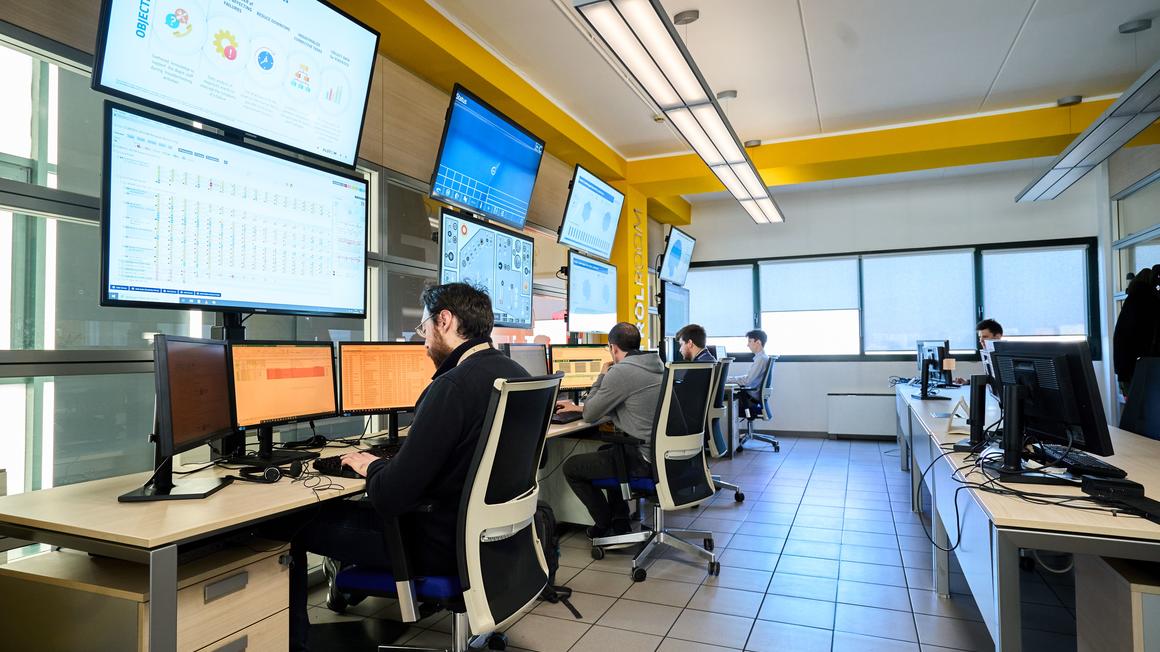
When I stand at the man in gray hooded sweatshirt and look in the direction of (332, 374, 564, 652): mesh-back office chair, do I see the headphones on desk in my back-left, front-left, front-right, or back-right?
front-right

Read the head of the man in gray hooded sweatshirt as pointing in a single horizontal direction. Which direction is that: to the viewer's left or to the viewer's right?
to the viewer's left

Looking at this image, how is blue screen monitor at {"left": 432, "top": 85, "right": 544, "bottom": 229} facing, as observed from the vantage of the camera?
facing the viewer and to the right of the viewer

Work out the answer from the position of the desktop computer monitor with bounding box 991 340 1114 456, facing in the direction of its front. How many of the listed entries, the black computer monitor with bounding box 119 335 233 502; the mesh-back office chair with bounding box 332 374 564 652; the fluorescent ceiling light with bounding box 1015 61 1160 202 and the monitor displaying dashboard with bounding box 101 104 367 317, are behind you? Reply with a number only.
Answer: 3

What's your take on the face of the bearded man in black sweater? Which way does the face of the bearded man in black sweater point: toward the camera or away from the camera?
away from the camera

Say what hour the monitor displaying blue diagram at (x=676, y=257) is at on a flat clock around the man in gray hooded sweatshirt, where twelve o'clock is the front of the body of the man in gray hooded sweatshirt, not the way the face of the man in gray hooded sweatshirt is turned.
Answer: The monitor displaying blue diagram is roughly at 2 o'clock from the man in gray hooded sweatshirt.

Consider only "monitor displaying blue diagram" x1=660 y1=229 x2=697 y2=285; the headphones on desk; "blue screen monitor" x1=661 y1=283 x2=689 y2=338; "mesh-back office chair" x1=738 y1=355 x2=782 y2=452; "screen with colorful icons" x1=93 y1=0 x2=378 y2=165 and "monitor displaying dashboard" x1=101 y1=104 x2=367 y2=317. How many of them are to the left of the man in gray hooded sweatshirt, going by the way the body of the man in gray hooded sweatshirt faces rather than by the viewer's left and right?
3

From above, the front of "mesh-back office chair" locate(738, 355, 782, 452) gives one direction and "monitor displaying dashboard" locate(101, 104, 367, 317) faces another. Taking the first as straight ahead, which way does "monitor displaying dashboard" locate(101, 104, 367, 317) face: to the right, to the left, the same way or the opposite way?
the opposite way

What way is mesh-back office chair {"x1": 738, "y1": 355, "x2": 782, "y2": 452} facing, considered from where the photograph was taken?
facing to the left of the viewer

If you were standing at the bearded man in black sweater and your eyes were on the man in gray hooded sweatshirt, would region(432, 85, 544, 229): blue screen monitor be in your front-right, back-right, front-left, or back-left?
front-left

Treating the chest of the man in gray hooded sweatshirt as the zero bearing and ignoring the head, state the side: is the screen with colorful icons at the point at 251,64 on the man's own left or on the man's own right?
on the man's own left

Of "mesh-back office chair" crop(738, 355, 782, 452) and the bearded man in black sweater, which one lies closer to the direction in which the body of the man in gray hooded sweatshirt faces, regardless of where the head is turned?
the mesh-back office chair

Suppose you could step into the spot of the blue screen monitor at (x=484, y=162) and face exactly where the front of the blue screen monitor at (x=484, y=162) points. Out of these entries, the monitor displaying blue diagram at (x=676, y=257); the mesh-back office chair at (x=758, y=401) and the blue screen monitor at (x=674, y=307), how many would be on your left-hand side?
3
